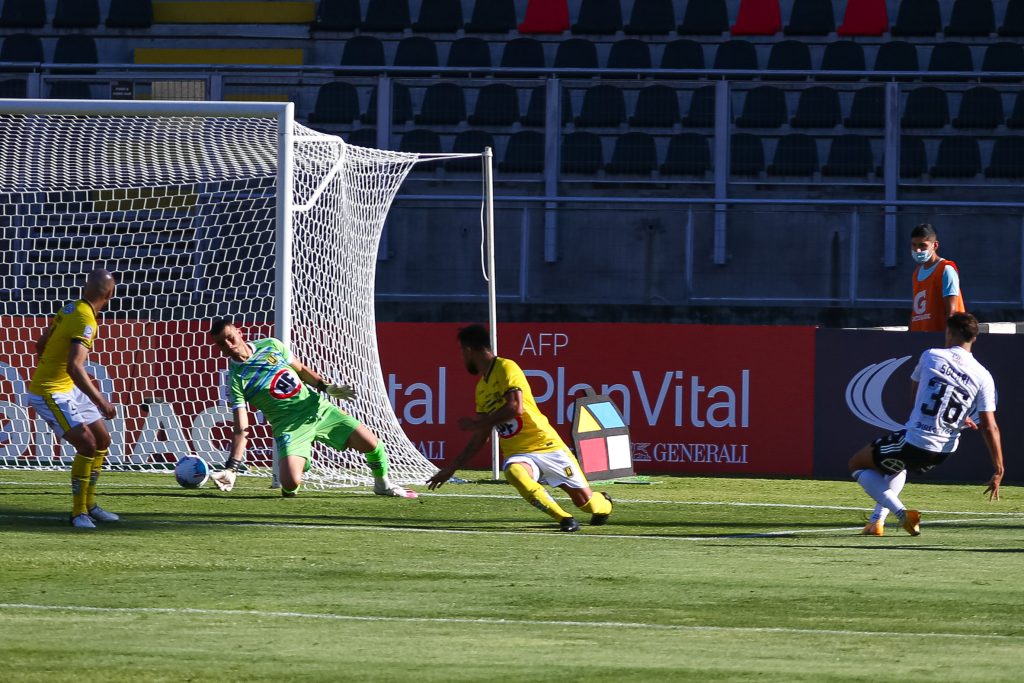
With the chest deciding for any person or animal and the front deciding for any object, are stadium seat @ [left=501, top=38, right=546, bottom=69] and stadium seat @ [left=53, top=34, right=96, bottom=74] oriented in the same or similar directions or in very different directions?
same or similar directions

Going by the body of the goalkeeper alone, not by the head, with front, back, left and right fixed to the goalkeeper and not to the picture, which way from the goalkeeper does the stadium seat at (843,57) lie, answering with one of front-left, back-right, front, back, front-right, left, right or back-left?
back-left

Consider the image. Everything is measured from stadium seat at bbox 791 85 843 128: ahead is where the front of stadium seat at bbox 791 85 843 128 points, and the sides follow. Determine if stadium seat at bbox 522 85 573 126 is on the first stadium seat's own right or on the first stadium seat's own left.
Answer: on the first stadium seat's own right

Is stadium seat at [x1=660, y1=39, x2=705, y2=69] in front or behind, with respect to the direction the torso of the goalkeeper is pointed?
behind

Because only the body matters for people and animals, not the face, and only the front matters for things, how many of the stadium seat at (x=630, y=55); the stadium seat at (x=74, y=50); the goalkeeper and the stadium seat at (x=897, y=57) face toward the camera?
4

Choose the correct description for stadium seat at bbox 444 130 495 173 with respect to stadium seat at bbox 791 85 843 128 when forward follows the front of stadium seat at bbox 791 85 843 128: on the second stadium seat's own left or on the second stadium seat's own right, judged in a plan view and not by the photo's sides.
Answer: on the second stadium seat's own right

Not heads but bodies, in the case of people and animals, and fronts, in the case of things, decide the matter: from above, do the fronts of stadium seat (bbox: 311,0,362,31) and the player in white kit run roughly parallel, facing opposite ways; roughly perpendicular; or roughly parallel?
roughly parallel, facing opposite ways

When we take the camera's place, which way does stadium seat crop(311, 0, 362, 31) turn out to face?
facing the viewer

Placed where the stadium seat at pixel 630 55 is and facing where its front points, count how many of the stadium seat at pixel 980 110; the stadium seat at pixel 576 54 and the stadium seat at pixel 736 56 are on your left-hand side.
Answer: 2

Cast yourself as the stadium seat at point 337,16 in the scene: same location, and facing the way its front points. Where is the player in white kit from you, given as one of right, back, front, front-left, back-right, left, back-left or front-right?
front

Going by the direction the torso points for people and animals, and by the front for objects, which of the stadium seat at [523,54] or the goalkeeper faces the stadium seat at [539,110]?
the stadium seat at [523,54]

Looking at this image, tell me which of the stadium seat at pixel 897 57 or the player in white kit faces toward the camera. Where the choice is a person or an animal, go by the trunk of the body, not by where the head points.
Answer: the stadium seat

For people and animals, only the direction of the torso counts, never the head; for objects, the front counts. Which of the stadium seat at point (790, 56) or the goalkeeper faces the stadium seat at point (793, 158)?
the stadium seat at point (790, 56)

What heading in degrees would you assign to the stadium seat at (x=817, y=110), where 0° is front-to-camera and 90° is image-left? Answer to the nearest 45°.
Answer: approximately 0°

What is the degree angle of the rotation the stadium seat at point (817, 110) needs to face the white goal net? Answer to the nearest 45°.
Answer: approximately 45° to its right

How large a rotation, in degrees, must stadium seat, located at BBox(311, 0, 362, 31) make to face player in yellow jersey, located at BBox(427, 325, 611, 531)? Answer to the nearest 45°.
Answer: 0° — it already faces them

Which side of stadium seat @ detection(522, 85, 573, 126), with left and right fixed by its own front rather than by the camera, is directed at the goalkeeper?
front

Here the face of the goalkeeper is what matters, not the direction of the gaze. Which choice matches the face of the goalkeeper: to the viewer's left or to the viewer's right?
to the viewer's left

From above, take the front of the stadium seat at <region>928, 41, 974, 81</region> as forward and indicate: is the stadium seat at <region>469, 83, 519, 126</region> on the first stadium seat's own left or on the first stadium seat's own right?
on the first stadium seat's own right

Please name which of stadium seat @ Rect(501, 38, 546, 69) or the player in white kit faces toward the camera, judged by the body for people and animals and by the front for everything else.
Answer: the stadium seat

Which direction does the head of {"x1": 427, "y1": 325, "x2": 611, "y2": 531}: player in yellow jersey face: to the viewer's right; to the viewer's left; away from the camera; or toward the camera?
to the viewer's left

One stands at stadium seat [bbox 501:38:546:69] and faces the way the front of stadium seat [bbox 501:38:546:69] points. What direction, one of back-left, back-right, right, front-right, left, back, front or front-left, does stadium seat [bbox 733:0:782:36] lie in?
left
